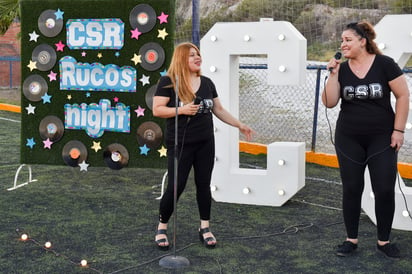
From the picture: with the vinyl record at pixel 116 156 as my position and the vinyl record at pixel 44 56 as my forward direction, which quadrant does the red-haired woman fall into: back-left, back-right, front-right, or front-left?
back-left

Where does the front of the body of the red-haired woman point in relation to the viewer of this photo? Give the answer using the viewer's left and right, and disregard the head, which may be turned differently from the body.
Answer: facing the viewer and to the right of the viewer

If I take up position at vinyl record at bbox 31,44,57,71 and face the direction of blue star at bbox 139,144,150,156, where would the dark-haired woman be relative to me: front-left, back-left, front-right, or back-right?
front-right

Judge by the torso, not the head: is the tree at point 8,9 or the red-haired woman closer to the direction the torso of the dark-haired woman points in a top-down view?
the red-haired woman

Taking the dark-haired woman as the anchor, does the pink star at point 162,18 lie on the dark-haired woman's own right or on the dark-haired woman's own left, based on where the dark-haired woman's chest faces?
on the dark-haired woman's own right

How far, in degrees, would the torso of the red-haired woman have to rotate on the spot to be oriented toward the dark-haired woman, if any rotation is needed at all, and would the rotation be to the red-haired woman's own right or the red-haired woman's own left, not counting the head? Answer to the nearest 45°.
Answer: approximately 45° to the red-haired woman's own left

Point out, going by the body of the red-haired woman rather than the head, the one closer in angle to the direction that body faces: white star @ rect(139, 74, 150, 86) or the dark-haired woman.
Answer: the dark-haired woman

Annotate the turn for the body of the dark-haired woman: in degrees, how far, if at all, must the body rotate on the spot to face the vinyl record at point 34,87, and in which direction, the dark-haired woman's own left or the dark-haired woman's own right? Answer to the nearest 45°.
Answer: approximately 135° to the dark-haired woman's own right

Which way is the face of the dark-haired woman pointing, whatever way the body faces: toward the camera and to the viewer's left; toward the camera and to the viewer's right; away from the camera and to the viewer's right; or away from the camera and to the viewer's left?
toward the camera and to the viewer's left

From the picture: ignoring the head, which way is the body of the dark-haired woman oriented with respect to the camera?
toward the camera

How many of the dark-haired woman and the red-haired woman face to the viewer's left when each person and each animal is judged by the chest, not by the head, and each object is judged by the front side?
0
